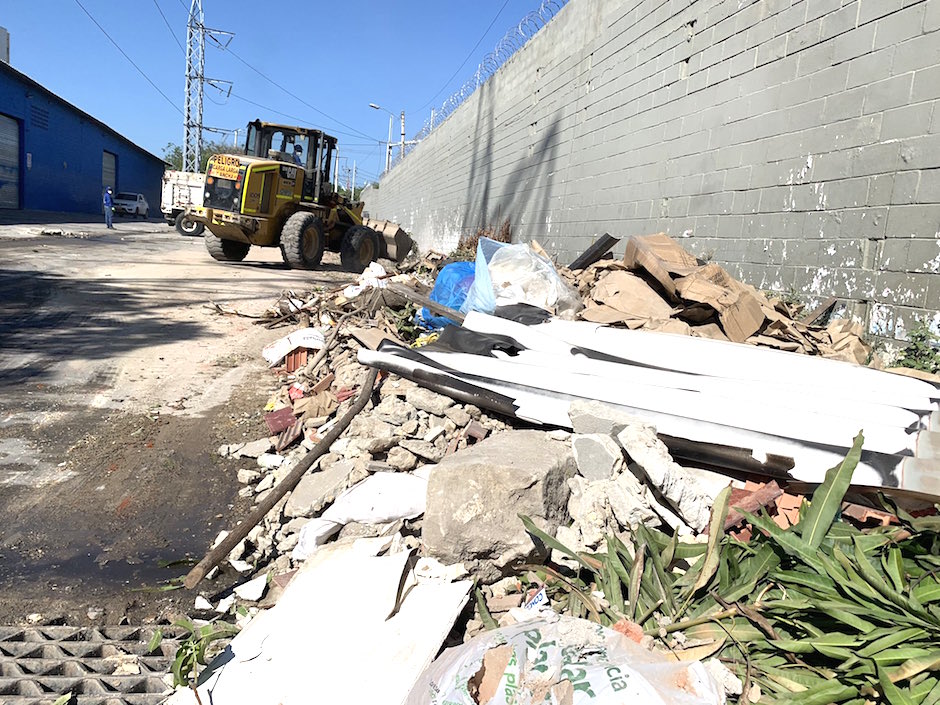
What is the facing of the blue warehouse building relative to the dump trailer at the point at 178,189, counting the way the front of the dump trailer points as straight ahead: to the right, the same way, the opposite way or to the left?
to the right

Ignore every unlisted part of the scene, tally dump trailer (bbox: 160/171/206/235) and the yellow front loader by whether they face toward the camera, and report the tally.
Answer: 0

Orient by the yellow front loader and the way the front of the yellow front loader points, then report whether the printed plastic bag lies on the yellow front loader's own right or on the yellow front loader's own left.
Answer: on the yellow front loader's own right

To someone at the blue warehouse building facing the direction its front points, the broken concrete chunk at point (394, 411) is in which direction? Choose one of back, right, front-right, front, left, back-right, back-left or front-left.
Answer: front-right

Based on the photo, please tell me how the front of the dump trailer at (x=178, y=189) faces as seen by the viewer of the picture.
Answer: facing away from the viewer and to the right of the viewer

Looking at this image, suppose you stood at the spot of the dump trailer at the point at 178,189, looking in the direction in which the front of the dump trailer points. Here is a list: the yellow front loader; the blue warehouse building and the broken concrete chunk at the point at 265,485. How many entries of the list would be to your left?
1

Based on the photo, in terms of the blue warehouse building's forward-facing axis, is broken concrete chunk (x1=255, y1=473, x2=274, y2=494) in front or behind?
in front

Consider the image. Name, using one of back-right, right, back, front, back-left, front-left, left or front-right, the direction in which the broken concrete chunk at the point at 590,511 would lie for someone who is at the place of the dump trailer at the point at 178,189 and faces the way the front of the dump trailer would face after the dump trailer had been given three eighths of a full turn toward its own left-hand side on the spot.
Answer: left

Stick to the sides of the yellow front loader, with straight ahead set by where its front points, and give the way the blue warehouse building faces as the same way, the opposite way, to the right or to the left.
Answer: to the right

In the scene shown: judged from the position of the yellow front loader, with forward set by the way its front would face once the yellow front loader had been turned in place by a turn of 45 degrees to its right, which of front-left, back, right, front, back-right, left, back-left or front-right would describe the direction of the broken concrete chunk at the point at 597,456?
right

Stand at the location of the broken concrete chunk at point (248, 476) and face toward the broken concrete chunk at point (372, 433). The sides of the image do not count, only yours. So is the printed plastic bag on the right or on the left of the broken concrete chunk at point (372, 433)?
right

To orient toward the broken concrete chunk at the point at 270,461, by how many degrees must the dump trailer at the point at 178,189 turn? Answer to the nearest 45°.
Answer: approximately 135° to its right

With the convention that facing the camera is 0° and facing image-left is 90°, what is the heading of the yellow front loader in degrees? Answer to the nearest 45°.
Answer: approximately 225°

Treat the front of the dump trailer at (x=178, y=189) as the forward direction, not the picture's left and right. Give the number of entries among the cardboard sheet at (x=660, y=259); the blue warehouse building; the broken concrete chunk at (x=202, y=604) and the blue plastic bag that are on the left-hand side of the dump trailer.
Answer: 1

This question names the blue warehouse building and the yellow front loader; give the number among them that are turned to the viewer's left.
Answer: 0

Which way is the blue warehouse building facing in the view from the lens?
facing the viewer and to the right of the viewer

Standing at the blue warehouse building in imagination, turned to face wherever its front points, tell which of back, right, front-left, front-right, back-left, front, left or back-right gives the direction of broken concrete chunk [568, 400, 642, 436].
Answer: front-right
